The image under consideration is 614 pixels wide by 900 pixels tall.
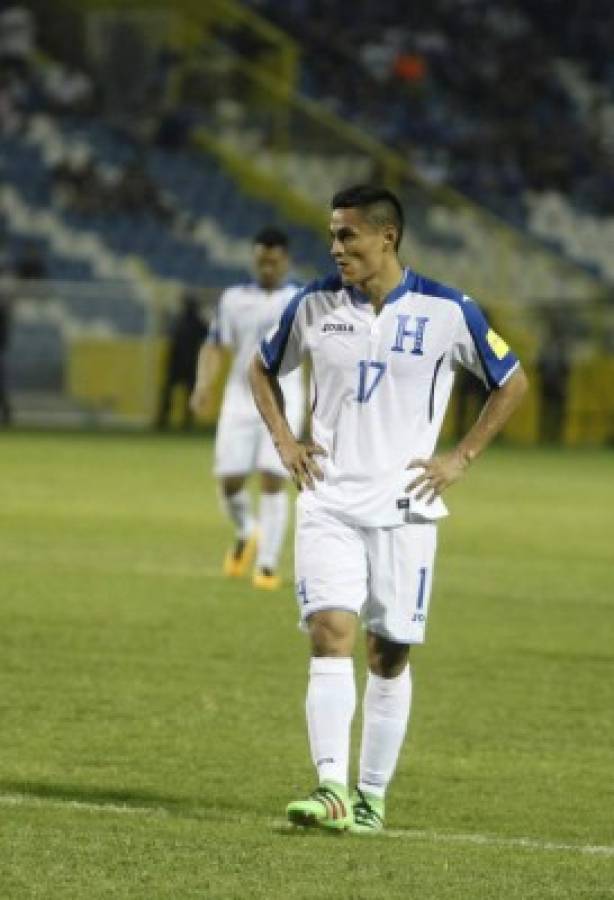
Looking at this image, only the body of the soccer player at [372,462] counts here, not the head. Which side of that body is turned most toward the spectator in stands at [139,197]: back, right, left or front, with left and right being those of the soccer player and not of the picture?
back

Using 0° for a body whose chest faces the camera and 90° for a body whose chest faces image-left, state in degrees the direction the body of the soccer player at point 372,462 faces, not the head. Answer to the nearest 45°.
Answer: approximately 0°

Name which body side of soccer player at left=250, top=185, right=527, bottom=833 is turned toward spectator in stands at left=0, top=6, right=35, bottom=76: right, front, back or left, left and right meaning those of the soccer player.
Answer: back

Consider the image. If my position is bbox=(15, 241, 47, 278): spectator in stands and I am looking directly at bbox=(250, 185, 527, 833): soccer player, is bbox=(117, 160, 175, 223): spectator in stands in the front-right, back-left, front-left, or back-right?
back-left

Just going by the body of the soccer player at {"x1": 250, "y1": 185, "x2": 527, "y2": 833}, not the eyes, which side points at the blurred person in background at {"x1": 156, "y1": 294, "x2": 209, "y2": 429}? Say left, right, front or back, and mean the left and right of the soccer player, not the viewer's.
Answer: back

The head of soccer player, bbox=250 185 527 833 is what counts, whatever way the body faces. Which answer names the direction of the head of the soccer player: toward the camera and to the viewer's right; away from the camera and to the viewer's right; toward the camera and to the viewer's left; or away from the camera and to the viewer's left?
toward the camera and to the viewer's left

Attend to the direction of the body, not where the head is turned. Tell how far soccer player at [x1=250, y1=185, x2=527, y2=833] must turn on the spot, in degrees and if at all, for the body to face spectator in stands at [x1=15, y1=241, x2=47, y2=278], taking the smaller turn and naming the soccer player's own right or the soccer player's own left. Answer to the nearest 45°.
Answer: approximately 180°
